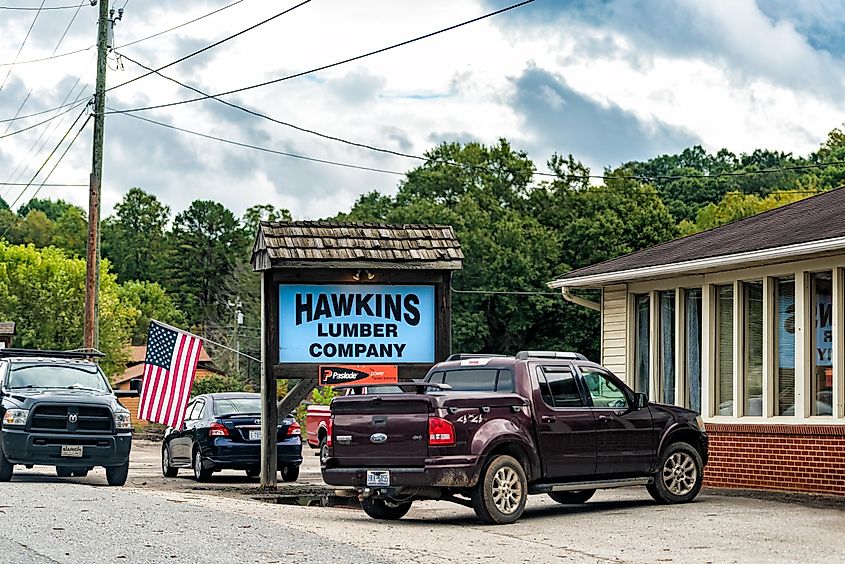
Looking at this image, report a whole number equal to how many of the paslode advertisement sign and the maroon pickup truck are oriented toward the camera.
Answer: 1

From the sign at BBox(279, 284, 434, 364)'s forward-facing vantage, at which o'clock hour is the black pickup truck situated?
The black pickup truck is roughly at 3 o'clock from the sign.

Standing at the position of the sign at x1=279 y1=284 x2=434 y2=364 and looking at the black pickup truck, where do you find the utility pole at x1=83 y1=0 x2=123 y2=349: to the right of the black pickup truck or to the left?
right

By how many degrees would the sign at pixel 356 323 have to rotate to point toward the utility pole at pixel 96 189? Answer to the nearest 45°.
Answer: approximately 135° to its right

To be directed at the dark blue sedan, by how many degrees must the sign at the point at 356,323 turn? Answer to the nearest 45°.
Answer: approximately 135° to its right

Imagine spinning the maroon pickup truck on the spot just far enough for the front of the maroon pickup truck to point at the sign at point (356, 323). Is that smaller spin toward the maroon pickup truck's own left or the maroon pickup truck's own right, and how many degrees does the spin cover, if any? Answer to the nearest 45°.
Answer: approximately 90° to the maroon pickup truck's own left

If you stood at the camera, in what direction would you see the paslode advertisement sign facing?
facing the viewer

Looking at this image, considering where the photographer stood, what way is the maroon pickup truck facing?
facing away from the viewer and to the right of the viewer

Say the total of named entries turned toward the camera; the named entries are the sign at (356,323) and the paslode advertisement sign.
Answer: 2

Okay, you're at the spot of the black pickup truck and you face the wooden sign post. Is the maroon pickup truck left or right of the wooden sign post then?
right

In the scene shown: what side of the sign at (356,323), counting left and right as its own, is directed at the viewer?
front

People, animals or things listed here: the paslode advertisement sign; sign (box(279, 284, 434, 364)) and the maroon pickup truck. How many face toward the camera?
2

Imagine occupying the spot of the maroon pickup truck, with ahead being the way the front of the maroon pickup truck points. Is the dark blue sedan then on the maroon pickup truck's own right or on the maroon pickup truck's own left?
on the maroon pickup truck's own left
